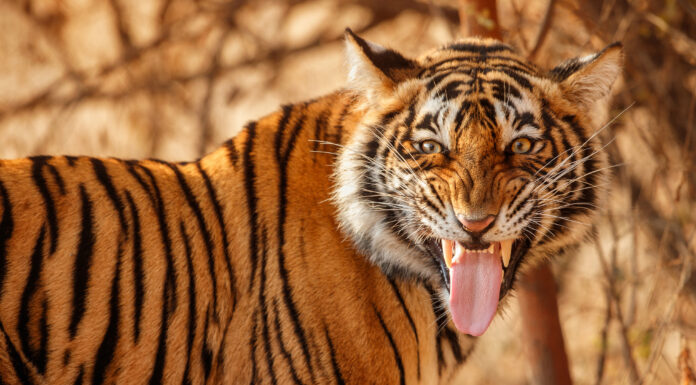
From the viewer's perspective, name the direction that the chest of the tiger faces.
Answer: to the viewer's right
